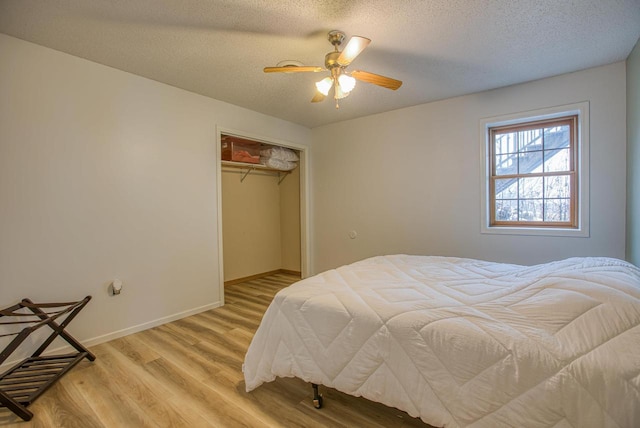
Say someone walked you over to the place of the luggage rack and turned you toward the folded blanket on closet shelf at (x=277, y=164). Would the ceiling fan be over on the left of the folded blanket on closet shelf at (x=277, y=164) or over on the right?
right

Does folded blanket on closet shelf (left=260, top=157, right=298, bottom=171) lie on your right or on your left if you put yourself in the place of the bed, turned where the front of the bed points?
on your right

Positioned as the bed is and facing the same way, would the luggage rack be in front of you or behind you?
in front

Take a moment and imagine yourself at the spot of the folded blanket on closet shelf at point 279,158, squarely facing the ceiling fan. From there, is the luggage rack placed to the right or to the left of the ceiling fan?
right

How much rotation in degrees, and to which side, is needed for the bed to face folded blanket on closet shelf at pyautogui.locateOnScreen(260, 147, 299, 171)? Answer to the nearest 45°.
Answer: approximately 45° to its right

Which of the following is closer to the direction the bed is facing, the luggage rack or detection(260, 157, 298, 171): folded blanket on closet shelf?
the luggage rack

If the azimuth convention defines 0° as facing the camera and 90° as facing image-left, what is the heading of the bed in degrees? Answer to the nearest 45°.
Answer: approximately 90°

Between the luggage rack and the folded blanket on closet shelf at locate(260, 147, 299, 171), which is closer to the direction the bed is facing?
the luggage rack
